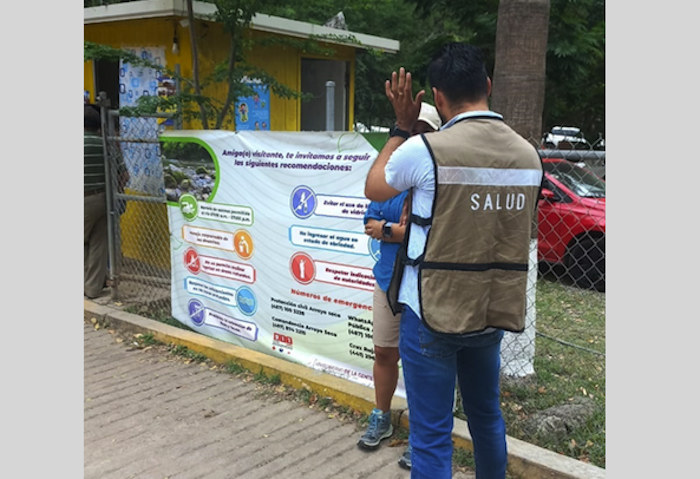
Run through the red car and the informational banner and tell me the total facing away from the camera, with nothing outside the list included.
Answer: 0

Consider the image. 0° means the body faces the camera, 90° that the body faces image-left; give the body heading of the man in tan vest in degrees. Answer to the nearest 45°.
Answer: approximately 135°

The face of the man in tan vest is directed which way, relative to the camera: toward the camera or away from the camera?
away from the camera

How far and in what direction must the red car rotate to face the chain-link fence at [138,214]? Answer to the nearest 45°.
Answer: approximately 90° to its right

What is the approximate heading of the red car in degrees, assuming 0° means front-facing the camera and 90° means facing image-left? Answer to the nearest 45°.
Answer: approximately 315°

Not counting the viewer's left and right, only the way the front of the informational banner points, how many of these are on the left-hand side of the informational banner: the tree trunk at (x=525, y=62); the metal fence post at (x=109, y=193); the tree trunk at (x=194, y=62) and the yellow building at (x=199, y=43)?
1

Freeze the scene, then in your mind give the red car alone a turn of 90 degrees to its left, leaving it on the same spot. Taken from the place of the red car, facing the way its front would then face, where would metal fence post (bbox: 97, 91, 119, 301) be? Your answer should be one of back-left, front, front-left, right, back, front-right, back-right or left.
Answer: back

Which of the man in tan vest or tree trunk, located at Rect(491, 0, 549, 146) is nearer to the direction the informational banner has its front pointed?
the man in tan vest

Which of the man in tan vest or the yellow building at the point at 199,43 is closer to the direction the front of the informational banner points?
the man in tan vest

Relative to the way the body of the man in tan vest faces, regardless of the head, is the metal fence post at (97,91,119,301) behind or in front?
in front

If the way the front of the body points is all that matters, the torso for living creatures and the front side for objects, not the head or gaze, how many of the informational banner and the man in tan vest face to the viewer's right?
0
